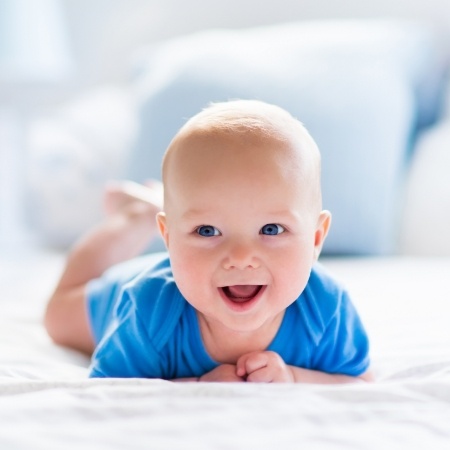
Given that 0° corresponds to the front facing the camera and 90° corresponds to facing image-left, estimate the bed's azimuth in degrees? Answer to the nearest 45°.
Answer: approximately 0°
